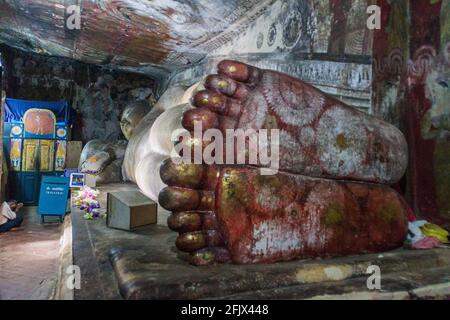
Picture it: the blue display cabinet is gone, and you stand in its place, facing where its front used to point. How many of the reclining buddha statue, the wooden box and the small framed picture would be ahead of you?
3

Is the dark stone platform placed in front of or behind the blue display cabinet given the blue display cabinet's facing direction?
in front

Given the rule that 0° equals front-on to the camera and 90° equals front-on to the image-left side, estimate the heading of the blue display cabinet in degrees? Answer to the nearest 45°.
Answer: approximately 0°

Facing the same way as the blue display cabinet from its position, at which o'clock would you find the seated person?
The seated person is roughly at 12 o'clock from the blue display cabinet.

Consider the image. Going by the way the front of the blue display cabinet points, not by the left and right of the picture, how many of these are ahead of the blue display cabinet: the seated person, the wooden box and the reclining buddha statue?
3

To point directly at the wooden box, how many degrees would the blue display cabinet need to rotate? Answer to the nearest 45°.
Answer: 0° — it already faces it

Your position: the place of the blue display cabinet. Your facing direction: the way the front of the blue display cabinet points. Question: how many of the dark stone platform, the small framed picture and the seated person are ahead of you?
3

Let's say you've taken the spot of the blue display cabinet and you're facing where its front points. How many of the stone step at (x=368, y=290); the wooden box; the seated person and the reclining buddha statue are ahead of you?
4

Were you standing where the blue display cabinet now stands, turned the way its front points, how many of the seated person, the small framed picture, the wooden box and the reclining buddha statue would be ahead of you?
4

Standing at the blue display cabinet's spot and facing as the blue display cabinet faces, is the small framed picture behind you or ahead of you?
ahead
